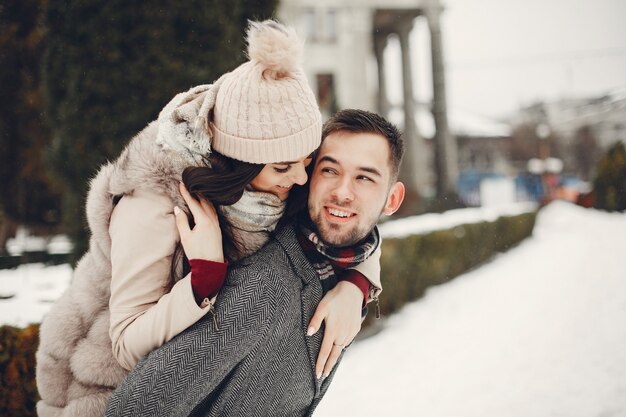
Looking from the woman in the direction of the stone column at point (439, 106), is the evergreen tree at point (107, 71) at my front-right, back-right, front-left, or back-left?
front-left

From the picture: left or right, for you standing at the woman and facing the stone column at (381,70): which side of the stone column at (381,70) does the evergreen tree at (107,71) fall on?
left

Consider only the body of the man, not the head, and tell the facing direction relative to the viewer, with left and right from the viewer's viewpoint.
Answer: facing the viewer and to the right of the viewer

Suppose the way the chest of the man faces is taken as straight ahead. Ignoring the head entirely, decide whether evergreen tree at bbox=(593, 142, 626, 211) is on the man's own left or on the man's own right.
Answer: on the man's own left

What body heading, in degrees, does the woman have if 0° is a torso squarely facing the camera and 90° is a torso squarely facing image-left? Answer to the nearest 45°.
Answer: approximately 270°

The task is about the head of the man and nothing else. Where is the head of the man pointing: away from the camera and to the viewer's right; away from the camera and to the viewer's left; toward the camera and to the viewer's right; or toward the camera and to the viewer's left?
toward the camera and to the viewer's left

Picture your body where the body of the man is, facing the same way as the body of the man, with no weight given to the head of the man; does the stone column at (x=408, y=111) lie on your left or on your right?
on your left

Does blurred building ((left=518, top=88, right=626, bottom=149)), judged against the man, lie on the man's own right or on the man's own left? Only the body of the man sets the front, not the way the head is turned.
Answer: on the man's own left

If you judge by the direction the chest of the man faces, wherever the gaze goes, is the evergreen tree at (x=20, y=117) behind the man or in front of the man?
behind
